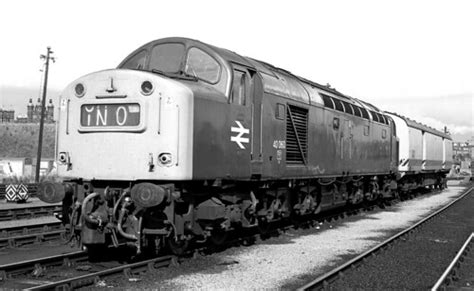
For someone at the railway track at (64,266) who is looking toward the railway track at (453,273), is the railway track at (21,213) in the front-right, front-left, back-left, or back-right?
back-left

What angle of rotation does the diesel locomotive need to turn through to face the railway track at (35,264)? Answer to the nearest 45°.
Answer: approximately 45° to its right

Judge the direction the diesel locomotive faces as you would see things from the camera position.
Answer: facing the viewer and to the left of the viewer

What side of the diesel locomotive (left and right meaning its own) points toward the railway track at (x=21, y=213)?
right

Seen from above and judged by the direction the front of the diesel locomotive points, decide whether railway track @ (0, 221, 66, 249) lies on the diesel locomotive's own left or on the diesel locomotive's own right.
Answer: on the diesel locomotive's own right
